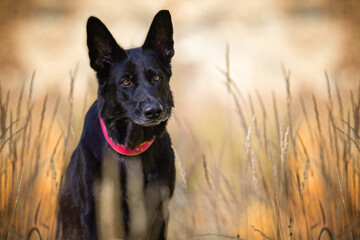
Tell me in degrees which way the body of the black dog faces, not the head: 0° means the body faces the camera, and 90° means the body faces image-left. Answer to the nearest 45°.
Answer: approximately 315°
